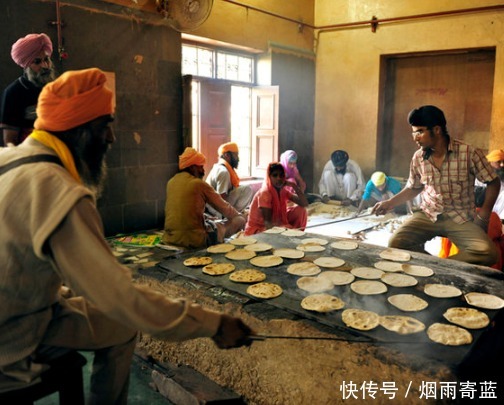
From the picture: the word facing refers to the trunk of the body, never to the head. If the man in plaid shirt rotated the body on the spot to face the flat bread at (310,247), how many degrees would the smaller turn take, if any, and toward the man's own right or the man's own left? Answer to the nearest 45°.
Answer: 0° — they already face it

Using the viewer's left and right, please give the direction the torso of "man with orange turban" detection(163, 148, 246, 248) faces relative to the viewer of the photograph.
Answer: facing away from the viewer and to the right of the viewer

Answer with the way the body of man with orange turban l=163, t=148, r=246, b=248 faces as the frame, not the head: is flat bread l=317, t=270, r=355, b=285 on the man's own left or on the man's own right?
on the man's own right

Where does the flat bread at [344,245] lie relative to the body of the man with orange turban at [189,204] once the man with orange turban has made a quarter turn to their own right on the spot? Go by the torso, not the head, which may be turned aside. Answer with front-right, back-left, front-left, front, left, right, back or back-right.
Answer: front

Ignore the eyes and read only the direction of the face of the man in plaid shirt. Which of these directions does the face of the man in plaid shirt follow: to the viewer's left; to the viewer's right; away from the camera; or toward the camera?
to the viewer's left

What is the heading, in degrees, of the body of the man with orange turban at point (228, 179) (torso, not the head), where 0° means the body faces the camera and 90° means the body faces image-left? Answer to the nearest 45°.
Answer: approximately 270°

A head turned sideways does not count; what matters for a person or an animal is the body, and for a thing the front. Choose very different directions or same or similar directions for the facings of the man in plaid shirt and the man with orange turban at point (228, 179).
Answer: very different directions

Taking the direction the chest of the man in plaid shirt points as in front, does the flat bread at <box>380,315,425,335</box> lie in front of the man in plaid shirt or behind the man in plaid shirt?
in front
